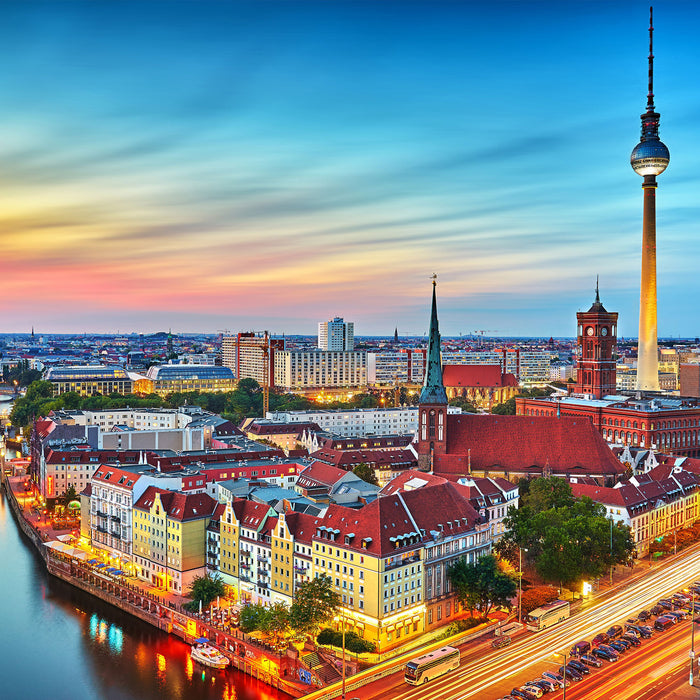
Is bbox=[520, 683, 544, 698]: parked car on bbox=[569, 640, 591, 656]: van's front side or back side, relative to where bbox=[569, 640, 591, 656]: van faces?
on the front side

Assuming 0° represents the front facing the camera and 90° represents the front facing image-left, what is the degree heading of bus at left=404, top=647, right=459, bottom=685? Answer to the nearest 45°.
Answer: approximately 45°

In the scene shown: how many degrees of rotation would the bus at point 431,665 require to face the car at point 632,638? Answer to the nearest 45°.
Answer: approximately 180°

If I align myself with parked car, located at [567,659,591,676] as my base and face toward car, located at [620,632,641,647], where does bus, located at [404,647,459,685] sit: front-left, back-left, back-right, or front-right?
back-left

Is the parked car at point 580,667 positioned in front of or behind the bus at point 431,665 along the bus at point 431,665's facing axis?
behind

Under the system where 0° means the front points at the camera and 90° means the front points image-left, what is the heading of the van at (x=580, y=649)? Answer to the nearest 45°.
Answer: approximately 45°

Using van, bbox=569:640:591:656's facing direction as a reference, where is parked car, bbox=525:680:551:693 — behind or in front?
in front

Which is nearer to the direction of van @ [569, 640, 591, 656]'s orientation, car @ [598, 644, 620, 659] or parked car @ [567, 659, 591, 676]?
the parked car

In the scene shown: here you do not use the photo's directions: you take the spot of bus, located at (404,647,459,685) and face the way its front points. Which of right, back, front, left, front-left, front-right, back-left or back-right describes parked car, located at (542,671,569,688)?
back-left
